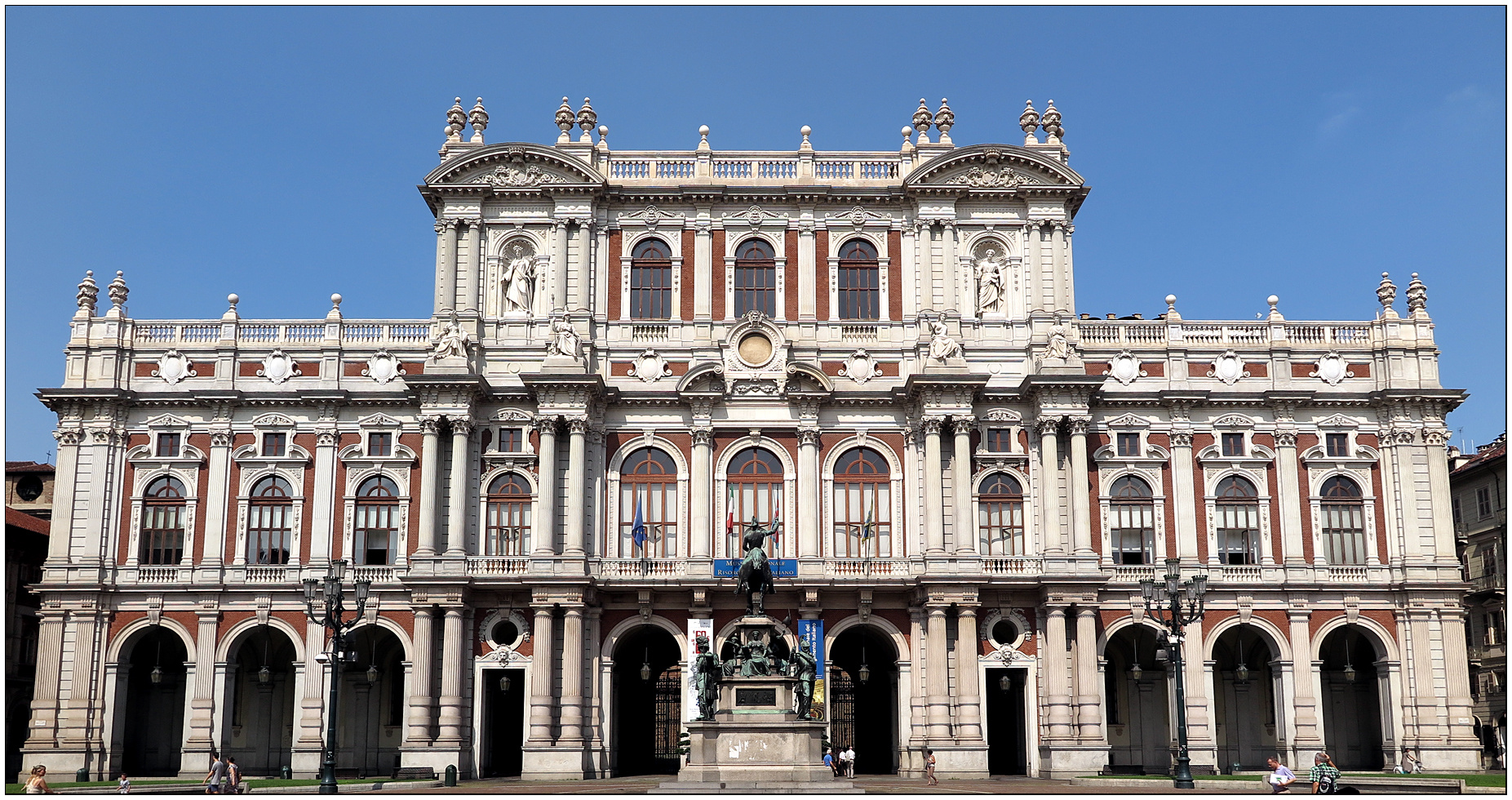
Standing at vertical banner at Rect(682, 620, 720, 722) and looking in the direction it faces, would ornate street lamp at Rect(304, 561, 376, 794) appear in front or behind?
in front

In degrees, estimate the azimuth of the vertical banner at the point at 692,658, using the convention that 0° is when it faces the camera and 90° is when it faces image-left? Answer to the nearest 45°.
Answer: approximately 0°
